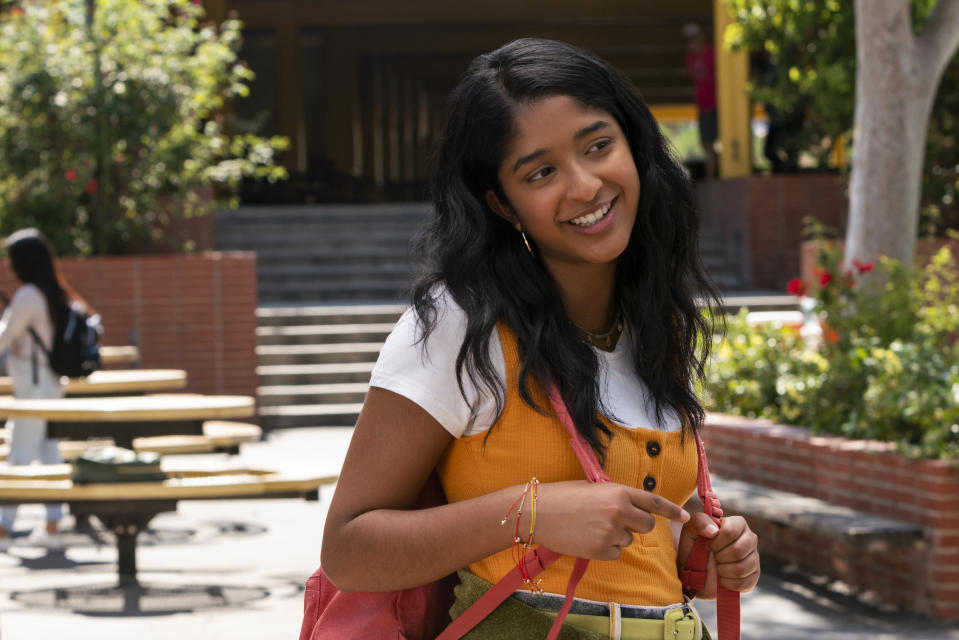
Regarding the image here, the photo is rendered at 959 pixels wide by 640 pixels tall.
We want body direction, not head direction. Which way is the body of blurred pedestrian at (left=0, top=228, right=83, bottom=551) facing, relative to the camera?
to the viewer's left

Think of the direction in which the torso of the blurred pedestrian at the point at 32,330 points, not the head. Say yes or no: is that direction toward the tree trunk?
no

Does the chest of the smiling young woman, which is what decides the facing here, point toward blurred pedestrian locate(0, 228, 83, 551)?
no

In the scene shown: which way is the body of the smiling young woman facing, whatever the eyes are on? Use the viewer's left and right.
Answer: facing the viewer and to the right of the viewer

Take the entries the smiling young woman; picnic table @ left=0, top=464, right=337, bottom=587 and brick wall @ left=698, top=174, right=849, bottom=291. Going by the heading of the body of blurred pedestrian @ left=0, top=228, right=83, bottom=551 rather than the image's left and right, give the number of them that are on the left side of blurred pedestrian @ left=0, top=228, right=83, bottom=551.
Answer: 2

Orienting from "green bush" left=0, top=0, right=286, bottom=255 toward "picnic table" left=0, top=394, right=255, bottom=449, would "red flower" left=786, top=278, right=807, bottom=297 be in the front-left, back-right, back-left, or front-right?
front-left

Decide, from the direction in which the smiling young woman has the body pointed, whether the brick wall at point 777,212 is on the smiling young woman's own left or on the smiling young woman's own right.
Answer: on the smiling young woman's own left

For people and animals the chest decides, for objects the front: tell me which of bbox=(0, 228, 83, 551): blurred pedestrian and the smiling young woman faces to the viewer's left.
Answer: the blurred pedestrian

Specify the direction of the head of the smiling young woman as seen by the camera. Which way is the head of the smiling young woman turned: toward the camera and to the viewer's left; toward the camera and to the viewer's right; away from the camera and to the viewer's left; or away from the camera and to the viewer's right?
toward the camera and to the viewer's right

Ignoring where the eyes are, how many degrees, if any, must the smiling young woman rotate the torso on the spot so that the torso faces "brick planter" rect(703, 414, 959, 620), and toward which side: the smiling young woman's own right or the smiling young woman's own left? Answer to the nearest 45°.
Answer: approximately 135° to the smiling young woman's own left

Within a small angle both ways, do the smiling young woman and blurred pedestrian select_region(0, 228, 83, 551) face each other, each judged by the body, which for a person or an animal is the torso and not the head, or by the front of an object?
no

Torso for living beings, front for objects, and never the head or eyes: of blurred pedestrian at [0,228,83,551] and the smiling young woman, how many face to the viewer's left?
1

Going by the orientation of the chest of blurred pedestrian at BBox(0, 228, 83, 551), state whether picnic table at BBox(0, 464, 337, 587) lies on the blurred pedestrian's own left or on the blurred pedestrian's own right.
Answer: on the blurred pedestrian's own left

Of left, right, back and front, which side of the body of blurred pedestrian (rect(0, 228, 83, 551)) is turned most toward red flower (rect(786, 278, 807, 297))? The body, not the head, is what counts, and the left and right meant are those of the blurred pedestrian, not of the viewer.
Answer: back

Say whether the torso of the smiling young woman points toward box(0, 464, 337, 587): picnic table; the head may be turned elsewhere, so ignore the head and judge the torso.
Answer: no
